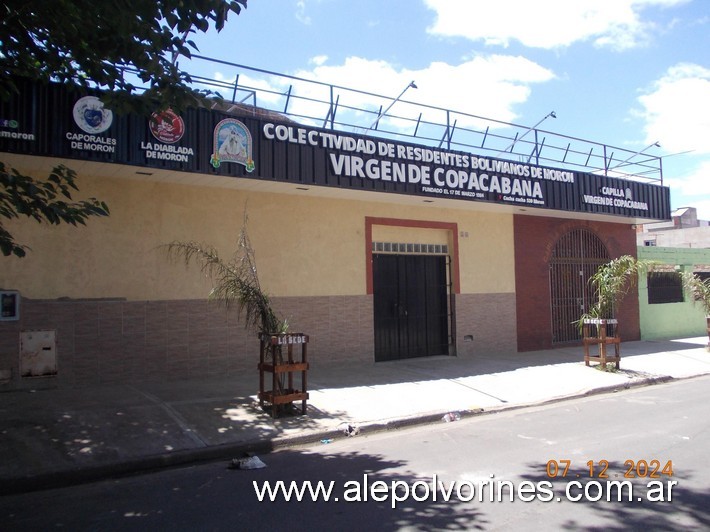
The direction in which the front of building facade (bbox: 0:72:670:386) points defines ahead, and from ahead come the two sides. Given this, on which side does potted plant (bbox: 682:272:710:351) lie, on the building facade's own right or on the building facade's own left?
on the building facade's own left

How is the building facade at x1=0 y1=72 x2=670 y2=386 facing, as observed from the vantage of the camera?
facing the viewer and to the right of the viewer

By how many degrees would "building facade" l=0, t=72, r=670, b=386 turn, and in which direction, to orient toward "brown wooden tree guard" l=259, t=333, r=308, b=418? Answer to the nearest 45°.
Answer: approximately 45° to its right

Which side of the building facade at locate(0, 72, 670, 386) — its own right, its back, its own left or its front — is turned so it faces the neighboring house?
left

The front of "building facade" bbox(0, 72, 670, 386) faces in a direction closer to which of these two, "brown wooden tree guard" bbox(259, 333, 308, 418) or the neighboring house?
the brown wooden tree guard

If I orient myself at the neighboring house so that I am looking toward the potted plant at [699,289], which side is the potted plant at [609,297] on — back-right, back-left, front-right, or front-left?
front-right

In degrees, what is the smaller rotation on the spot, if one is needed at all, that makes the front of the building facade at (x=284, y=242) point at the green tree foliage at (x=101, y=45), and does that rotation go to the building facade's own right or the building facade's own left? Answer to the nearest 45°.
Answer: approximately 45° to the building facade's own right
